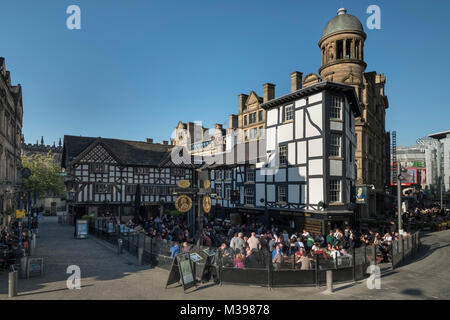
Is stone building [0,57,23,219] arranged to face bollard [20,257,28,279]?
no

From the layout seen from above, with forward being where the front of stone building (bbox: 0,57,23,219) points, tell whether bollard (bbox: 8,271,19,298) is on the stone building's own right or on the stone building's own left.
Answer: on the stone building's own right

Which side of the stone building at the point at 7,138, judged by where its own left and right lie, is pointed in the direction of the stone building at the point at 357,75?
front

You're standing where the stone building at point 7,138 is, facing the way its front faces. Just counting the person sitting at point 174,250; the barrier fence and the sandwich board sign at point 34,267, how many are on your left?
0

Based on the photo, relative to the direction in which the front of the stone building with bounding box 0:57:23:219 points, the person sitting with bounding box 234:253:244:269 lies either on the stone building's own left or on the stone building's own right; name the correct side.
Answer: on the stone building's own right

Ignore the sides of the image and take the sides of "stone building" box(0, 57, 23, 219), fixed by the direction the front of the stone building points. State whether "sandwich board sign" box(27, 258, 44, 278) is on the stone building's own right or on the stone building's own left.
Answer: on the stone building's own right

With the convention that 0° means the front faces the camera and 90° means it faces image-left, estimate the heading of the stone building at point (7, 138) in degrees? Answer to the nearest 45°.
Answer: approximately 270°
